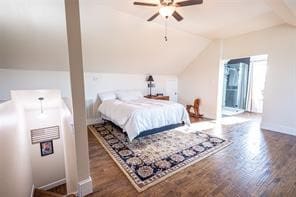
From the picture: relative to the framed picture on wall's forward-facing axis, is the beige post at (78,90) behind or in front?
in front

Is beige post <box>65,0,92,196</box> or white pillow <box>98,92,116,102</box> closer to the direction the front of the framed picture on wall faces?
the beige post

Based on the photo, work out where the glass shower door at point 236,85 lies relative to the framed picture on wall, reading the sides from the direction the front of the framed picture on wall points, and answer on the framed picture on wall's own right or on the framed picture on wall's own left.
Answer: on the framed picture on wall's own left

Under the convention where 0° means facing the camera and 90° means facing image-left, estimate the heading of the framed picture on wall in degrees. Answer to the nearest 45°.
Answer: approximately 0°

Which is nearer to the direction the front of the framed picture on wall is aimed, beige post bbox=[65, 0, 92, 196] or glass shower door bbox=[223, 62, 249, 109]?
the beige post
